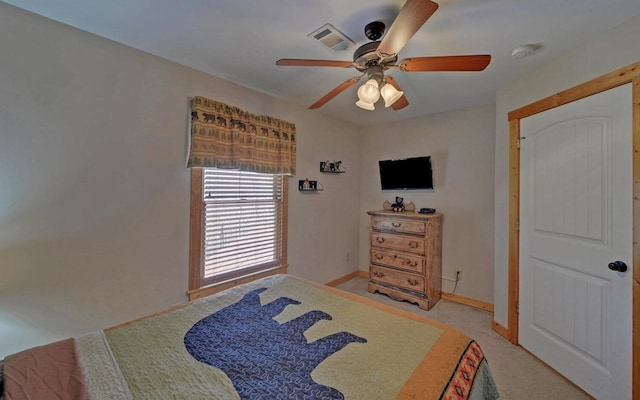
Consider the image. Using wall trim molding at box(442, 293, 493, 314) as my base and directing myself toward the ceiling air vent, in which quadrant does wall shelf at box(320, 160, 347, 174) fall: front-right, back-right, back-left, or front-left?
front-right

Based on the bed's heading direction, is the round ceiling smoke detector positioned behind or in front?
in front

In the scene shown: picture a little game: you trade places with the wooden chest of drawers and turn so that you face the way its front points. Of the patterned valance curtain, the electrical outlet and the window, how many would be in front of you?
2

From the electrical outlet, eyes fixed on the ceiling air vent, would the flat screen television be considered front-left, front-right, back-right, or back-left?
front-right

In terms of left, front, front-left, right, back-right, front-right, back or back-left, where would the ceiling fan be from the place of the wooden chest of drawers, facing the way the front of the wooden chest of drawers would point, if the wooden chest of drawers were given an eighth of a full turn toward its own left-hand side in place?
front

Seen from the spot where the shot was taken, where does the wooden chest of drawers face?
facing the viewer and to the left of the viewer

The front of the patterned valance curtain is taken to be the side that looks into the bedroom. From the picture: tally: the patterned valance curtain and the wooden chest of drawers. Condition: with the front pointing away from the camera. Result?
0

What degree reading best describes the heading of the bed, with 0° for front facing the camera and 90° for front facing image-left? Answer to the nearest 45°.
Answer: approximately 225°

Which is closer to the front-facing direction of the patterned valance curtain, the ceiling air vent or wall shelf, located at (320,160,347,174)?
the ceiling air vent

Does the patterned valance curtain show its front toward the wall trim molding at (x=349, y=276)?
no

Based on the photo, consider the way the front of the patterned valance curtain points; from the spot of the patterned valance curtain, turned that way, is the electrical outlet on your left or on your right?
on your left

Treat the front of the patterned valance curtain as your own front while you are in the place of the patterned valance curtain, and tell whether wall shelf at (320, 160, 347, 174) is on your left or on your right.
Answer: on your left

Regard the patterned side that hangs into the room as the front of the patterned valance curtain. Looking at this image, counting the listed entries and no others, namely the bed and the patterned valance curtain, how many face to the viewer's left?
0

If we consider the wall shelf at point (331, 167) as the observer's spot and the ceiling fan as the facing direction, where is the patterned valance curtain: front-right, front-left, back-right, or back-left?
front-right

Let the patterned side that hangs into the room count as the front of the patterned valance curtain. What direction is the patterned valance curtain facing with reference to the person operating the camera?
facing the viewer and to the right of the viewer

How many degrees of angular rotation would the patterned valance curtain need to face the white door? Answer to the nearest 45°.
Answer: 0° — it already faces it

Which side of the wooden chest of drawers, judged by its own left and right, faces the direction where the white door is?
left

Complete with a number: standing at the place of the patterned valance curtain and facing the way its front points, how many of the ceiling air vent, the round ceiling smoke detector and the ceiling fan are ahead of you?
3

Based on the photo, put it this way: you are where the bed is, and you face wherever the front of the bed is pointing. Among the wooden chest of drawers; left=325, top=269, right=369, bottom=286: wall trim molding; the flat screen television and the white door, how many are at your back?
0
